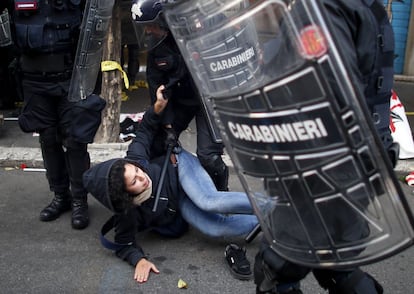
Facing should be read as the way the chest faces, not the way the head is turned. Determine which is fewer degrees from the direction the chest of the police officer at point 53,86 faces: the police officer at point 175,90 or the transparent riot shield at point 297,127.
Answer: the transparent riot shield

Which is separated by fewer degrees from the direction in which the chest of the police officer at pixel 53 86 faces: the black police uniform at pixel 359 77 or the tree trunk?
the black police uniform

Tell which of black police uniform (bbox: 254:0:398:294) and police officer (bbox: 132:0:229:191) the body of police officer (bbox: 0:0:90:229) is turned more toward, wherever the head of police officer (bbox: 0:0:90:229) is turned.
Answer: the black police uniform

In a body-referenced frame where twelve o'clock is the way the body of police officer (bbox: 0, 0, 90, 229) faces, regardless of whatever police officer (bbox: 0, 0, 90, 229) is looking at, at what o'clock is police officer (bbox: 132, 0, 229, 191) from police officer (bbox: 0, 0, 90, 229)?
police officer (bbox: 132, 0, 229, 191) is roughly at 8 o'clock from police officer (bbox: 0, 0, 90, 229).

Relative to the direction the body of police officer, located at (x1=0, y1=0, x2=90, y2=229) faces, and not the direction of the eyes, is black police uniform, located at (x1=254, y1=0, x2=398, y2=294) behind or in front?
in front

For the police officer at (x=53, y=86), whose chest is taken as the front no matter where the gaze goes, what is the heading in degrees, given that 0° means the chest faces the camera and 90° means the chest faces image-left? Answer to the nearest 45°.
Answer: approximately 0°

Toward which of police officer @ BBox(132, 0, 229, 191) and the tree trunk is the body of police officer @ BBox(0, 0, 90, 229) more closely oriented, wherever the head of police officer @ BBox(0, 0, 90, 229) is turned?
the police officer
